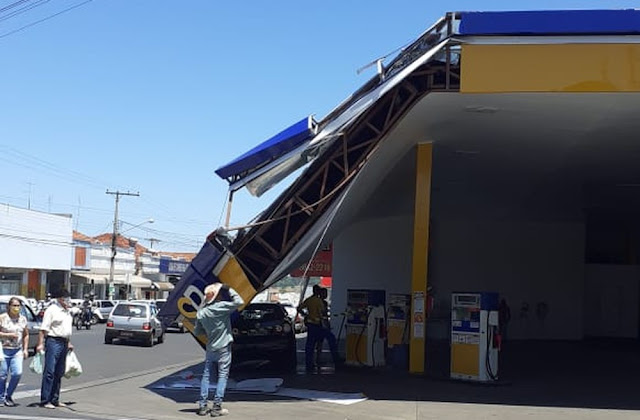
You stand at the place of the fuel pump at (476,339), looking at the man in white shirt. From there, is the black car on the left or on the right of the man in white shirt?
right

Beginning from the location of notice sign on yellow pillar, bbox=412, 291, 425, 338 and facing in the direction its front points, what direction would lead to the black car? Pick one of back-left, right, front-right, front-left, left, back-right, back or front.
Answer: right

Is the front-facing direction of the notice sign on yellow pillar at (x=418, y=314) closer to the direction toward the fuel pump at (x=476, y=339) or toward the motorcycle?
the fuel pump

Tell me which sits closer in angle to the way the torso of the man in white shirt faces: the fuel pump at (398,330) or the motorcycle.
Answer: the fuel pump

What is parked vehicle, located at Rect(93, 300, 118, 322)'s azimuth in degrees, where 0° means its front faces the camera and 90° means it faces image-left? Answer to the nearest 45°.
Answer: approximately 0°

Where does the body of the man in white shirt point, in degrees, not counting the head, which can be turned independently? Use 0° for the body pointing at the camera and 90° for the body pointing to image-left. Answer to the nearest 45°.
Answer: approximately 315°

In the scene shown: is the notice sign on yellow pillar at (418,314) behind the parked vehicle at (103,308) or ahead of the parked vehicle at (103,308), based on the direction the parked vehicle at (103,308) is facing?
ahead

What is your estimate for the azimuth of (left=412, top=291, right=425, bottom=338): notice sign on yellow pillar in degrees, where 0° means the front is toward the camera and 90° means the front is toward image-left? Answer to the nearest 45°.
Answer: approximately 0°
